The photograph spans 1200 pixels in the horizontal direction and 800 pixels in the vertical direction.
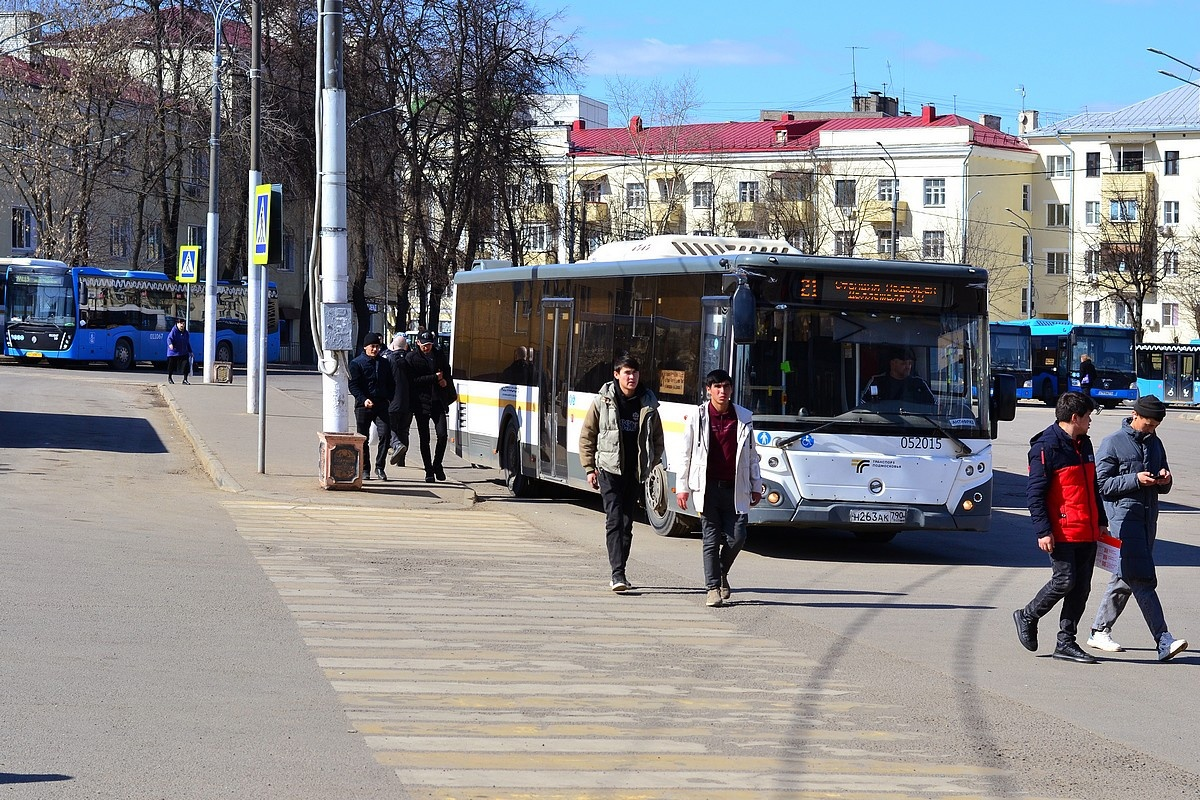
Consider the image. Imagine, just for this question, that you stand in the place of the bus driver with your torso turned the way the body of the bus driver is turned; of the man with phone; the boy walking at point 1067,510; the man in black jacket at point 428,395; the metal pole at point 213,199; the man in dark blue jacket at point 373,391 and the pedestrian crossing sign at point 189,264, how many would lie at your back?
4

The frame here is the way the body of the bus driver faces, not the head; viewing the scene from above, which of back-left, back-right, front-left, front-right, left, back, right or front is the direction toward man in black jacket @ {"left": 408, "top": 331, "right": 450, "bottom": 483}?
back

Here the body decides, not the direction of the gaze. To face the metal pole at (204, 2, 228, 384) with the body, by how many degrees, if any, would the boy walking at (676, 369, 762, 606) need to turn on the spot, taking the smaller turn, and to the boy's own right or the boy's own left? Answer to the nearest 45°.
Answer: approximately 135° to the boy's own right

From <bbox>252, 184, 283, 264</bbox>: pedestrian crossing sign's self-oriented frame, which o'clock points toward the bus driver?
The bus driver is roughly at 9 o'clock from the pedestrian crossing sign.

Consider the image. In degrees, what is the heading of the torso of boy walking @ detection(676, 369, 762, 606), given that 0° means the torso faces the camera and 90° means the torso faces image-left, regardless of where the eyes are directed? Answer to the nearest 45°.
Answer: approximately 0°

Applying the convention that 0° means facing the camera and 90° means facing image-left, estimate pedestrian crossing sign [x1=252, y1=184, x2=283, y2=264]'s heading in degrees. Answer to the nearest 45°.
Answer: approximately 45°
